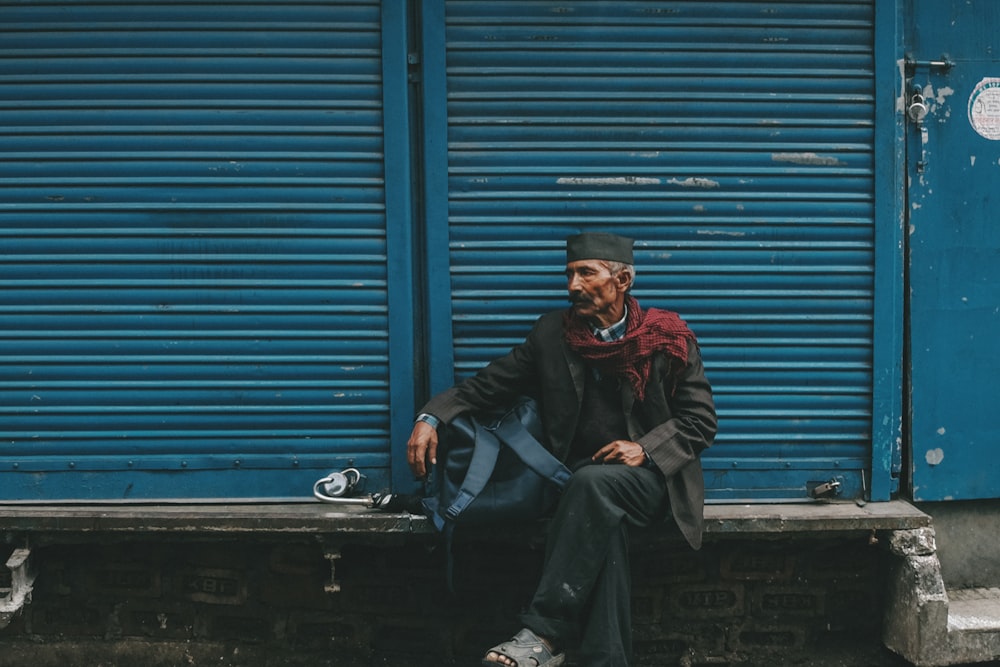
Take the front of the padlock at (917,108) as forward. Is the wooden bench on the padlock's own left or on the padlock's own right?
on the padlock's own right

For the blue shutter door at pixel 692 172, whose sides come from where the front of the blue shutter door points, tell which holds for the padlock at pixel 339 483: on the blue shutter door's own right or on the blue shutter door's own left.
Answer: on the blue shutter door's own right

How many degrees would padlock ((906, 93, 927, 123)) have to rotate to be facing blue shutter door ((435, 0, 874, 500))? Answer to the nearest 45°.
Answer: approximately 45° to its right

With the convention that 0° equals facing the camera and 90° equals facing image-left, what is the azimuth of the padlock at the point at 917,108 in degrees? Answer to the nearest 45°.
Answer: approximately 0°

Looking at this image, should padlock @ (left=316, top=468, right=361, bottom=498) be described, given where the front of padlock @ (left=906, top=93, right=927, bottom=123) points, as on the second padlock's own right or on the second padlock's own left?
on the second padlock's own right

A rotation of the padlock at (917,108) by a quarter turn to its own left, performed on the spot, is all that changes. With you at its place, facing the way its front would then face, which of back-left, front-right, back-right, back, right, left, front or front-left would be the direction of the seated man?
back-right

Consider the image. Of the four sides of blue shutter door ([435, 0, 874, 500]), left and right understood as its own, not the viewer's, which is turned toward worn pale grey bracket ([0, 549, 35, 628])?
right
